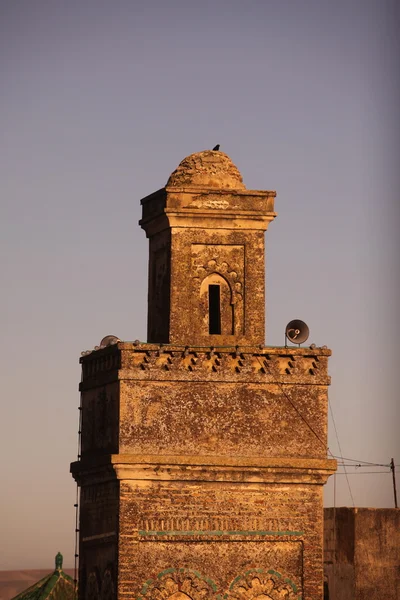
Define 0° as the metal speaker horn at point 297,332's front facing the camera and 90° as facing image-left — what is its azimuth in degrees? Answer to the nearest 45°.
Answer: approximately 0°

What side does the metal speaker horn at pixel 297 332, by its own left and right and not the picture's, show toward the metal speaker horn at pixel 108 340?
right
